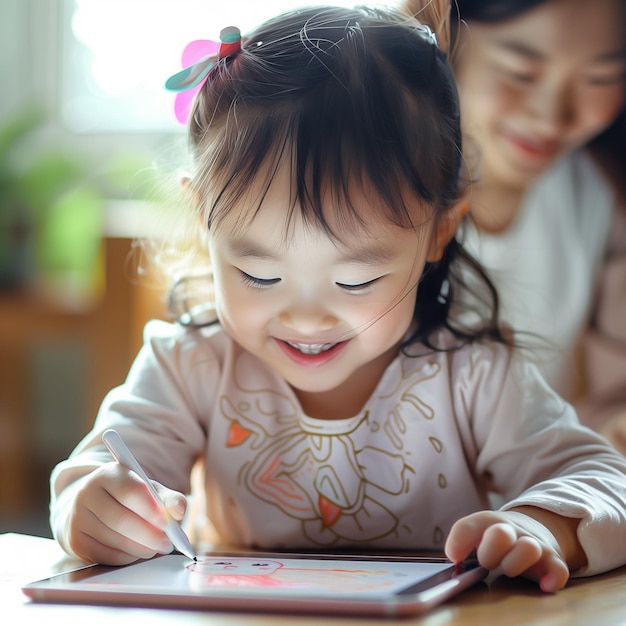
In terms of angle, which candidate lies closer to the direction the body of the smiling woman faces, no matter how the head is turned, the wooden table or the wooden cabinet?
the wooden table

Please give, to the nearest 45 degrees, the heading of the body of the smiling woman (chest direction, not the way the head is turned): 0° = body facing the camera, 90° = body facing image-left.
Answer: approximately 45°

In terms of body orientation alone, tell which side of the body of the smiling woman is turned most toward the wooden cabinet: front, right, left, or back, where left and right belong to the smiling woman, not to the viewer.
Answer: right

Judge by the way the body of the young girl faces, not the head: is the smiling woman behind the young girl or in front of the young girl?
behind

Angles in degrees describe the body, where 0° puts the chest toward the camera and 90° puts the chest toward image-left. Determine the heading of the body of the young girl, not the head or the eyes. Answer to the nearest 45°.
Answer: approximately 0°

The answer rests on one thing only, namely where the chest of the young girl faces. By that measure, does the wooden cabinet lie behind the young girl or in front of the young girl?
behind
